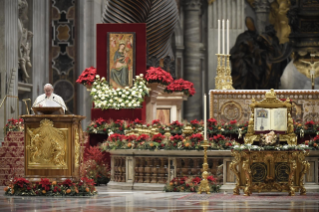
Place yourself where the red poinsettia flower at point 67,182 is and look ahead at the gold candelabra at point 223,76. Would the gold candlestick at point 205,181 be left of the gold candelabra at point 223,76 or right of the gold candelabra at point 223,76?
right

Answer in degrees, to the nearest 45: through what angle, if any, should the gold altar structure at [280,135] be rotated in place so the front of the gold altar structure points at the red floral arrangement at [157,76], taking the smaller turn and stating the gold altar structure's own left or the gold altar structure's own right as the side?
approximately 135° to the gold altar structure's own right

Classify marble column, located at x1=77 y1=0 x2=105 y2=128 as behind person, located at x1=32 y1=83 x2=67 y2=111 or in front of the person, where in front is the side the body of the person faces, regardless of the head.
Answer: behind

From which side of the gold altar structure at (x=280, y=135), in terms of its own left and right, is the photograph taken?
front

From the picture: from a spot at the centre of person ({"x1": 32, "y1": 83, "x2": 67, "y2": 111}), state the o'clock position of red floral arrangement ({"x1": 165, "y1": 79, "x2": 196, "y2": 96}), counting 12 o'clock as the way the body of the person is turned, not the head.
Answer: The red floral arrangement is roughly at 7 o'clock from the person.

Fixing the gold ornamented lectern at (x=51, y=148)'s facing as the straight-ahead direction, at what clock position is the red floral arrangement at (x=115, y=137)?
The red floral arrangement is roughly at 7 o'clock from the gold ornamented lectern.

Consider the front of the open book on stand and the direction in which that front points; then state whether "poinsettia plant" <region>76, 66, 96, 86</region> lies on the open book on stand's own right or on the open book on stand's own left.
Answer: on the open book on stand's own right

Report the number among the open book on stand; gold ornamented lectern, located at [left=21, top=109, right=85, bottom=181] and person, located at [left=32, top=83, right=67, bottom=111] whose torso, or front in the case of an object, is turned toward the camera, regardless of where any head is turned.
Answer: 3

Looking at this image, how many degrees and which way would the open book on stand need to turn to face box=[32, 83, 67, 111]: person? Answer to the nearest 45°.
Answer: approximately 90° to its right

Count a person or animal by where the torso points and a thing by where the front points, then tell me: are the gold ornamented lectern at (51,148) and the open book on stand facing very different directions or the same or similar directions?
same or similar directions

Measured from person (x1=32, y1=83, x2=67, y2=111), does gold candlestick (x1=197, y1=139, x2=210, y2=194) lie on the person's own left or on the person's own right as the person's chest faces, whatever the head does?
on the person's own left

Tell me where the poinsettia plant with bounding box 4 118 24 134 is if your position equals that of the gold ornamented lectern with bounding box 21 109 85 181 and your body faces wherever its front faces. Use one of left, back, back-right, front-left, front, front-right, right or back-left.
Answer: back

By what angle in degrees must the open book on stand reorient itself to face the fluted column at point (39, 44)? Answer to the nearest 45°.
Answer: approximately 135° to its right

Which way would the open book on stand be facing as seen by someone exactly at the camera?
facing the viewer

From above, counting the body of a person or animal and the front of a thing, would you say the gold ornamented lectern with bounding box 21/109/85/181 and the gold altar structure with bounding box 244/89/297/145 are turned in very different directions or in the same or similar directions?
same or similar directions

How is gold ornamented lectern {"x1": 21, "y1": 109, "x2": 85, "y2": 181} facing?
toward the camera
